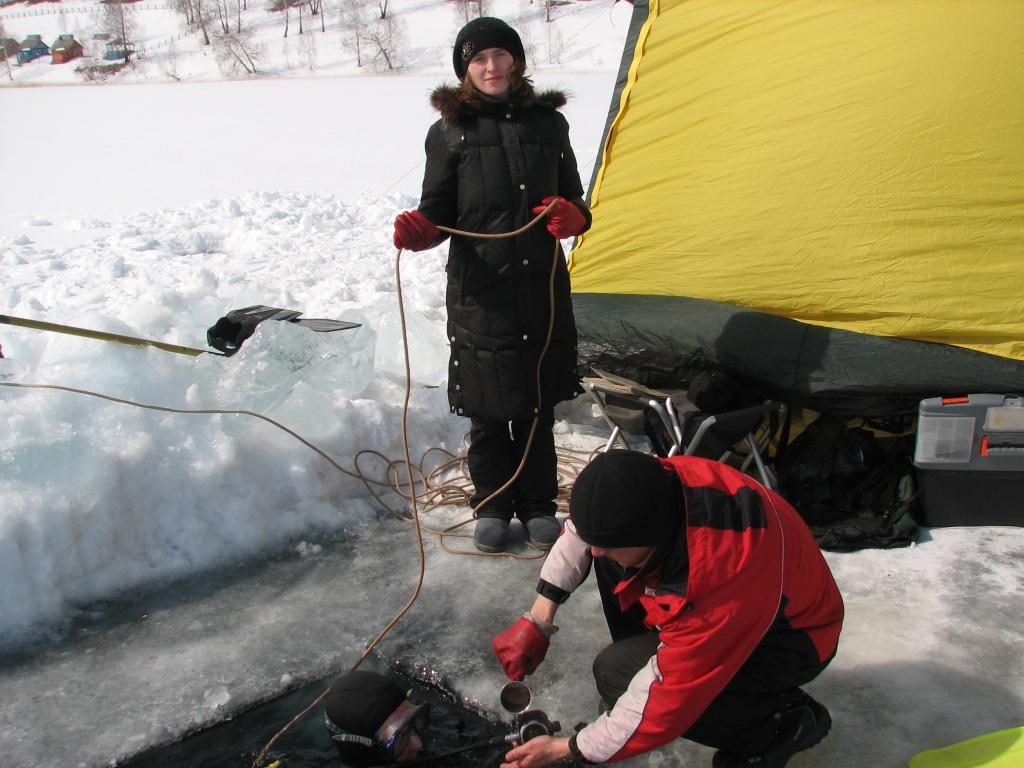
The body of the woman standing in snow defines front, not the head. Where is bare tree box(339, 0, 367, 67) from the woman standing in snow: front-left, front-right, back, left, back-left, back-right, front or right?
back

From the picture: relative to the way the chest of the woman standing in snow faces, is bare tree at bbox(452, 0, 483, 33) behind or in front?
behind

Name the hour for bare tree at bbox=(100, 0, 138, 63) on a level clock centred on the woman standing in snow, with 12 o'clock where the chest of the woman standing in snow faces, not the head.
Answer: The bare tree is roughly at 5 o'clock from the woman standing in snow.

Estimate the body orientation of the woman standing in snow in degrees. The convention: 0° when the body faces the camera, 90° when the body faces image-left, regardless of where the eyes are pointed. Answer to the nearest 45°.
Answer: approximately 0°

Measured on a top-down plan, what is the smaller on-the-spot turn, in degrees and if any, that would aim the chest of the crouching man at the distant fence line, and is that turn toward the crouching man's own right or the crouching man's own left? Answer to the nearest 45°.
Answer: approximately 90° to the crouching man's own right

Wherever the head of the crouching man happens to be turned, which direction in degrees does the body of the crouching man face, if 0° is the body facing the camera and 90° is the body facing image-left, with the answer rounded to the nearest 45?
approximately 45°

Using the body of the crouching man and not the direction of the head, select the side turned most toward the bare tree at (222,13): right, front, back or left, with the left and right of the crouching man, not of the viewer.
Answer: right

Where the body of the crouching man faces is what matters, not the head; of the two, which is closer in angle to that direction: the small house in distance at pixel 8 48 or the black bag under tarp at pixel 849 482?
the small house in distance
